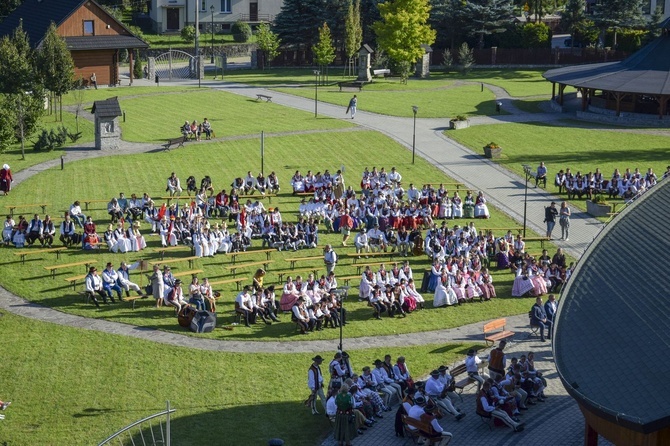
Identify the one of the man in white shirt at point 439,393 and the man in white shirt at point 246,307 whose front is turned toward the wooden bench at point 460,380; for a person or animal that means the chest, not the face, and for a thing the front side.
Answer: the man in white shirt at point 246,307

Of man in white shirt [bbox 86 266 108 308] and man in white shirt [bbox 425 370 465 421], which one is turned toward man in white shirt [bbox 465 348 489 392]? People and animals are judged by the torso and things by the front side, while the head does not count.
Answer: man in white shirt [bbox 86 266 108 308]

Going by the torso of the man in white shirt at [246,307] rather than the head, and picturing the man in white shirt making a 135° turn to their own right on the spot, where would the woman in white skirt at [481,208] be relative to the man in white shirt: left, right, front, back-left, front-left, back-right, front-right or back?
back-right

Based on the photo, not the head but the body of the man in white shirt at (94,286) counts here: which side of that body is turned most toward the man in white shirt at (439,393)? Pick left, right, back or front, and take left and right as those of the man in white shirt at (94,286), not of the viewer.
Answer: front
